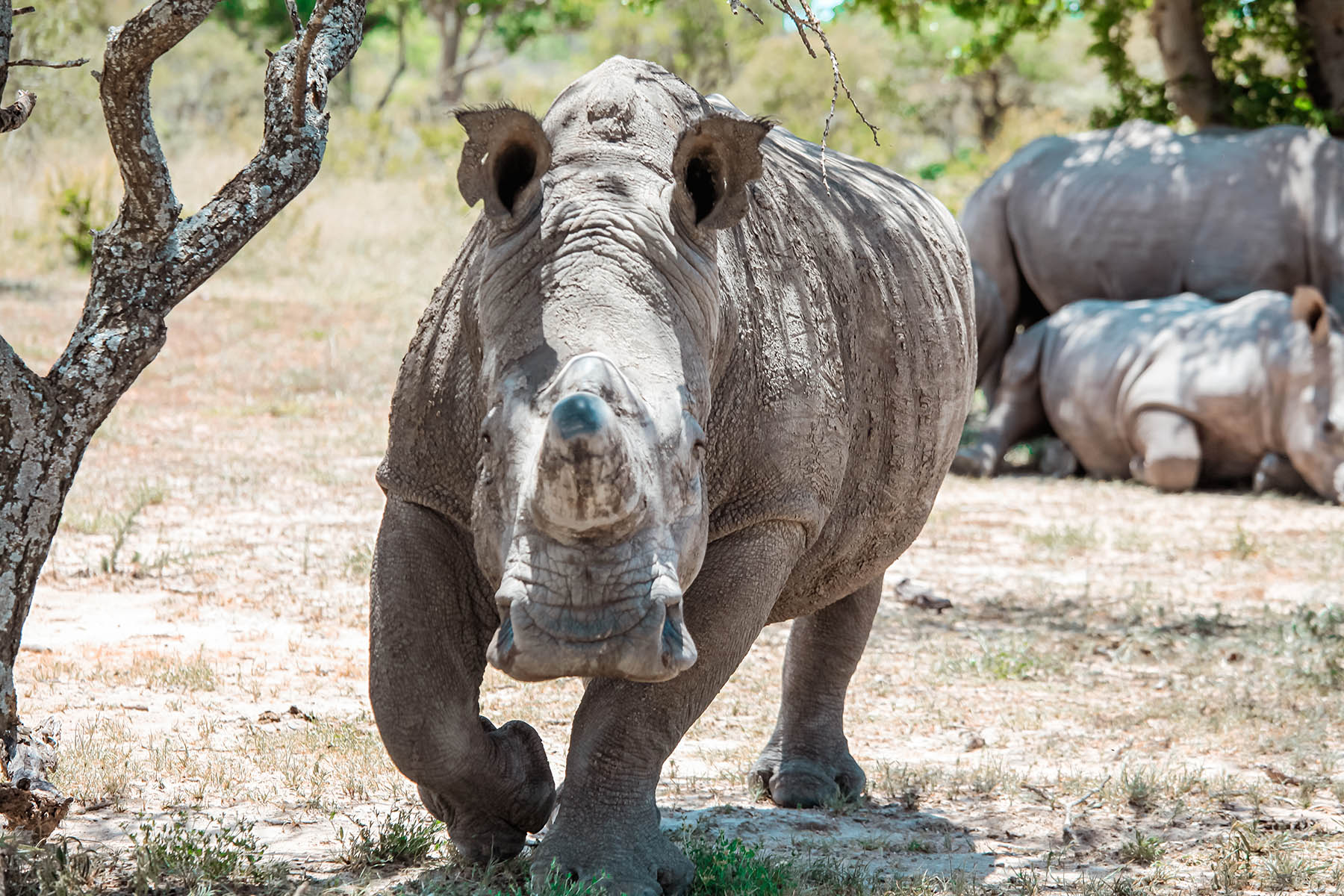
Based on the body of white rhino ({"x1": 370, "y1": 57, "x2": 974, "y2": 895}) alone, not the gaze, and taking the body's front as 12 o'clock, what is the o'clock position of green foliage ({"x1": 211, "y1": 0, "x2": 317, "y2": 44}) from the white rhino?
The green foliage is roughly at 4 o'clock from the white rhino.

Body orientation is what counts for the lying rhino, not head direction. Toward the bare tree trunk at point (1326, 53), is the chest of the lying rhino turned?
no

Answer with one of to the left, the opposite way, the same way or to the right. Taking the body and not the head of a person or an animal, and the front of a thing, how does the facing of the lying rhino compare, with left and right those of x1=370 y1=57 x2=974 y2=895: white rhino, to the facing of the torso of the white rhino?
to the left

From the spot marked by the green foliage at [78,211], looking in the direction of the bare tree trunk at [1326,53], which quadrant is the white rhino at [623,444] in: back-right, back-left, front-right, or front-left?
front-right

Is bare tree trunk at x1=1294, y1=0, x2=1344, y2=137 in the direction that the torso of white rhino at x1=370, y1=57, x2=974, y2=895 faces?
no

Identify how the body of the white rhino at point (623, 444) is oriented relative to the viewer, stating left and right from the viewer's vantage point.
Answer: facing the viewer and to the left of the viewer

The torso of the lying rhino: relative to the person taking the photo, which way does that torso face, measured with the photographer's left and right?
facing the viewer and to the right of the viewer

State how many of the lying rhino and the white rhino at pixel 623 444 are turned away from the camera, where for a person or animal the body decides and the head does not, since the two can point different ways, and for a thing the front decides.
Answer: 0

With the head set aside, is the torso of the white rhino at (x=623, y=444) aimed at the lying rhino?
no

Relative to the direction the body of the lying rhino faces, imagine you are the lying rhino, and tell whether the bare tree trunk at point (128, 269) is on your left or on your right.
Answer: on your right
